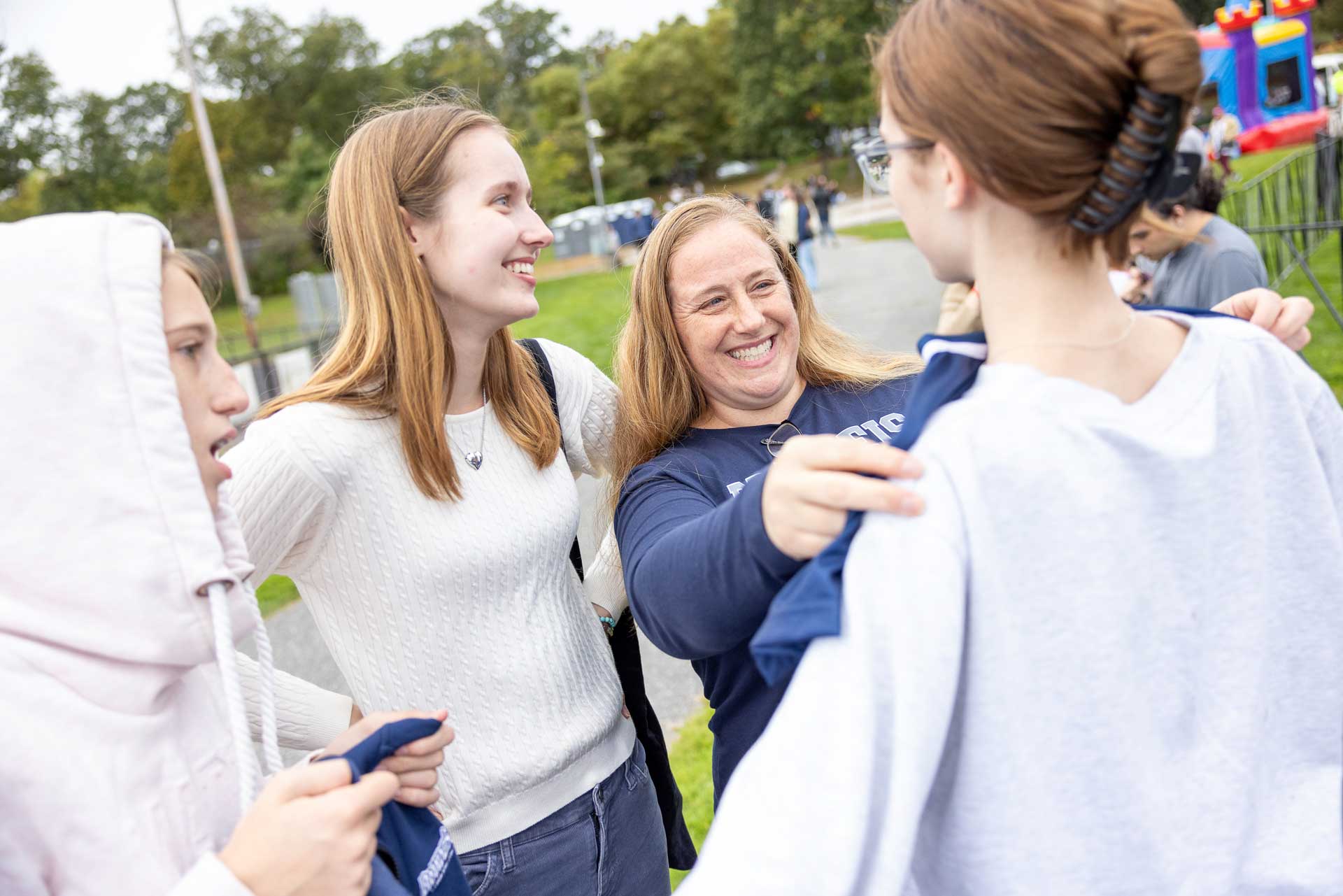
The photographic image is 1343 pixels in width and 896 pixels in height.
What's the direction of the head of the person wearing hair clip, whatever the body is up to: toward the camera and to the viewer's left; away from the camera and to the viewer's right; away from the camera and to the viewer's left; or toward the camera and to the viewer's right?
away from the camera and to the viewer's left

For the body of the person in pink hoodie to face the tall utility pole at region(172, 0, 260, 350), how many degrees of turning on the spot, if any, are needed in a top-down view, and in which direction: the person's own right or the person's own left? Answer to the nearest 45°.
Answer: approximately 90° to the person's own left

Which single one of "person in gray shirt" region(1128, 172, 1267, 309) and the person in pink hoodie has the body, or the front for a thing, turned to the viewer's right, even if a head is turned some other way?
the person in pink hoodie

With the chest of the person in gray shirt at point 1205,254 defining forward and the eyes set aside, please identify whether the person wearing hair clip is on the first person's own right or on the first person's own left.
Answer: on the first person's own left

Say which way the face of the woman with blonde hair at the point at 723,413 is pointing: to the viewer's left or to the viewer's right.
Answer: to the viewer's right

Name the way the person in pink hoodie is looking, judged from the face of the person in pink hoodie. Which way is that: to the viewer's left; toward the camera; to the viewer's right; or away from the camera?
to the viewer's right

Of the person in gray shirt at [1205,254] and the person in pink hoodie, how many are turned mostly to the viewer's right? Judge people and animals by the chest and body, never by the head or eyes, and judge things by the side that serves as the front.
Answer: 1

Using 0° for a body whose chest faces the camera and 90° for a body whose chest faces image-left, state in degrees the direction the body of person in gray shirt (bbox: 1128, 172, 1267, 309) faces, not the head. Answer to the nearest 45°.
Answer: approximately 90°

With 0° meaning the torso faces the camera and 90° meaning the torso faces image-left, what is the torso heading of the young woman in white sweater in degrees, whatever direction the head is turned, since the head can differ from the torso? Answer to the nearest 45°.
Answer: approximately 315°

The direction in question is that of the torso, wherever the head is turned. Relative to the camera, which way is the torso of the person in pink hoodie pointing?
to the viewer's right
